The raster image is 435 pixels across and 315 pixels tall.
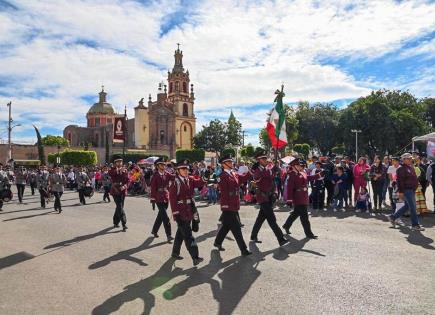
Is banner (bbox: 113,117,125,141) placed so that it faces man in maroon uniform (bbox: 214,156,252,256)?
yes

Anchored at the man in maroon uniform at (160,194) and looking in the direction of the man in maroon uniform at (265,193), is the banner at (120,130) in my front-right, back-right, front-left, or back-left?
back-left

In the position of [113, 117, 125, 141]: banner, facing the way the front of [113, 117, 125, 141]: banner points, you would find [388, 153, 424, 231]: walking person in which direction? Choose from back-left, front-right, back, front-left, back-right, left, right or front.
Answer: front

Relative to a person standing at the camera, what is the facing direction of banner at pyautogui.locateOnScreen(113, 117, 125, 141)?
facing the viewer

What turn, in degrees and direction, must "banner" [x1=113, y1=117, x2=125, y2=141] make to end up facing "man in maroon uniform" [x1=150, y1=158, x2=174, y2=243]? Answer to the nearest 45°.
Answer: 0° — it already faces them

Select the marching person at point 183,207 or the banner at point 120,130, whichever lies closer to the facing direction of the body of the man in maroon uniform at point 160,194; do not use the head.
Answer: the marching person

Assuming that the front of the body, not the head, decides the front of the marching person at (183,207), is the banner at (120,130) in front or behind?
behind

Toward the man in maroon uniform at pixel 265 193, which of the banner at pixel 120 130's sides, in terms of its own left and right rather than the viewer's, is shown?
front

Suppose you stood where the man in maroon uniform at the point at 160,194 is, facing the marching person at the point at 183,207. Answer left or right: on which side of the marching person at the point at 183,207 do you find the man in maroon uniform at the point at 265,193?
left

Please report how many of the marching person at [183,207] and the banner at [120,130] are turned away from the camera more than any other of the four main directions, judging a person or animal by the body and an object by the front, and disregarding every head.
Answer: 0
